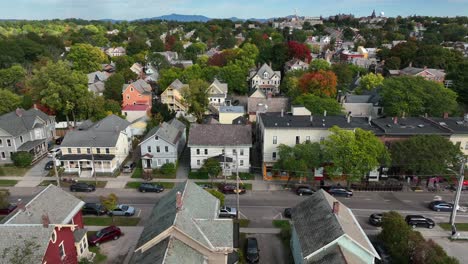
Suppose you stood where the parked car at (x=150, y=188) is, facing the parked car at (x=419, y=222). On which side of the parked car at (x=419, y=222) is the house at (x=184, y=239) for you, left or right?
right

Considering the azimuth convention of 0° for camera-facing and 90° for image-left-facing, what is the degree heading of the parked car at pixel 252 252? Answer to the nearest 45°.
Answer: approximately 0°

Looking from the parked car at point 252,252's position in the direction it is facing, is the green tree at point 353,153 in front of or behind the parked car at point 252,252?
behind

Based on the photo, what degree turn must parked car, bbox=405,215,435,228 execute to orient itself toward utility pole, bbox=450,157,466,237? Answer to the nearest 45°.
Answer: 0° — it already faces it

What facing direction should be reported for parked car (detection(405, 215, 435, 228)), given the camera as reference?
facing to the right of the viewer

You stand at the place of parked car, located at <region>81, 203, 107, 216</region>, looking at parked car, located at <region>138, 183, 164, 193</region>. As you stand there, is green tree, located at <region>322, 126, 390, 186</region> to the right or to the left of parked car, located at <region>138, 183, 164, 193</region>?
right

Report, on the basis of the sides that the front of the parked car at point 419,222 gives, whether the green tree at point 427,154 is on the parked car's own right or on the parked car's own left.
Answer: on the parked car's own left
